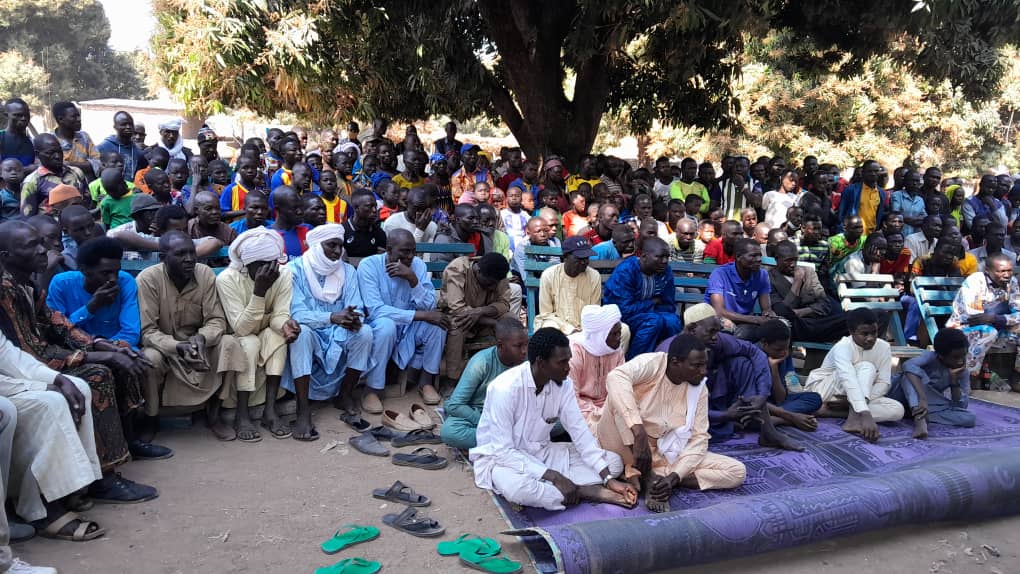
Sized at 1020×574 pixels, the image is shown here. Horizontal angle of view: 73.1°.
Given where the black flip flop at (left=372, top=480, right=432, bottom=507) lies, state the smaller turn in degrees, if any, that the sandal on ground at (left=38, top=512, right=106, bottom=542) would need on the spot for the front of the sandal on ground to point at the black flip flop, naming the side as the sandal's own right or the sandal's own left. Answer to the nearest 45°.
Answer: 0° — it already faces it

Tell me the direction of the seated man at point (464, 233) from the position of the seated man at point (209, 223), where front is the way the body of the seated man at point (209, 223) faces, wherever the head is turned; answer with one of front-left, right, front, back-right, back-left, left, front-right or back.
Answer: front-left

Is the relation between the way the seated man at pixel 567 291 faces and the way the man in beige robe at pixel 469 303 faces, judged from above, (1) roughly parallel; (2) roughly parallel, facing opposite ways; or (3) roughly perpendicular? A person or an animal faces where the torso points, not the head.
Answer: roughly parallel

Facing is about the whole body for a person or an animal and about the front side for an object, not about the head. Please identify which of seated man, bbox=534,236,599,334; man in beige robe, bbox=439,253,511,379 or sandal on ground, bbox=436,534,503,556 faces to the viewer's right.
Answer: the sandal on ground

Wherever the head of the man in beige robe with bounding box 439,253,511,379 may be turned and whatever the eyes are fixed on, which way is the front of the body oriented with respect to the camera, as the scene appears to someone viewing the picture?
toward the camera

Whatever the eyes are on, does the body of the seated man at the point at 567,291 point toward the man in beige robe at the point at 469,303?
no

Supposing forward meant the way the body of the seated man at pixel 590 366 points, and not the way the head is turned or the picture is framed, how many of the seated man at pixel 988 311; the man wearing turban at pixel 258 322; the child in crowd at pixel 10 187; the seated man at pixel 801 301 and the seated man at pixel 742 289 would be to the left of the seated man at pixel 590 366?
3

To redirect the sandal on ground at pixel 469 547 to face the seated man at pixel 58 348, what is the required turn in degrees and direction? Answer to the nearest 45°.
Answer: approximately 180°

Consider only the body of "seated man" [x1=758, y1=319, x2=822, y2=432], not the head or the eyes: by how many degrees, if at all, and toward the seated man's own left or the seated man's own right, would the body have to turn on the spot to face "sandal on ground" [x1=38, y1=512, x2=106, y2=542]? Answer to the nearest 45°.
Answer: approximately 90° to the seated man's own right

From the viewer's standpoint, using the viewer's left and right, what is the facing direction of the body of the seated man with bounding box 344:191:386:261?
facing the viewer and to the right of the viewer

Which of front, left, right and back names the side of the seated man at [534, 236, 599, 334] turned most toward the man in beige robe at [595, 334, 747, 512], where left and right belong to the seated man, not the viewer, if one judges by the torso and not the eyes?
front

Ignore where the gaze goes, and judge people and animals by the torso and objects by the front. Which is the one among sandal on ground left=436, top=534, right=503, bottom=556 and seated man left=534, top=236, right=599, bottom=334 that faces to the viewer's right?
the sandal on ground

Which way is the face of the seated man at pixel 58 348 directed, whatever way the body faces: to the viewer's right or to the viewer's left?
to the viewer's right

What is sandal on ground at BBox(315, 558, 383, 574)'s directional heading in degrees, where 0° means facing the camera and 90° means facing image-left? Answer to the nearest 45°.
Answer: approximately 270°

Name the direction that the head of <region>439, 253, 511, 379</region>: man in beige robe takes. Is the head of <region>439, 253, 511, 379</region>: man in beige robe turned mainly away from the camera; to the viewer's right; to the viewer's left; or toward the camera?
toward the camera

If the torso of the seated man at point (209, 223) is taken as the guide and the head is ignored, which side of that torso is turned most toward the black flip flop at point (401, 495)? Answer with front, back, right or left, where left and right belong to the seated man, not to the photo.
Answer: front
